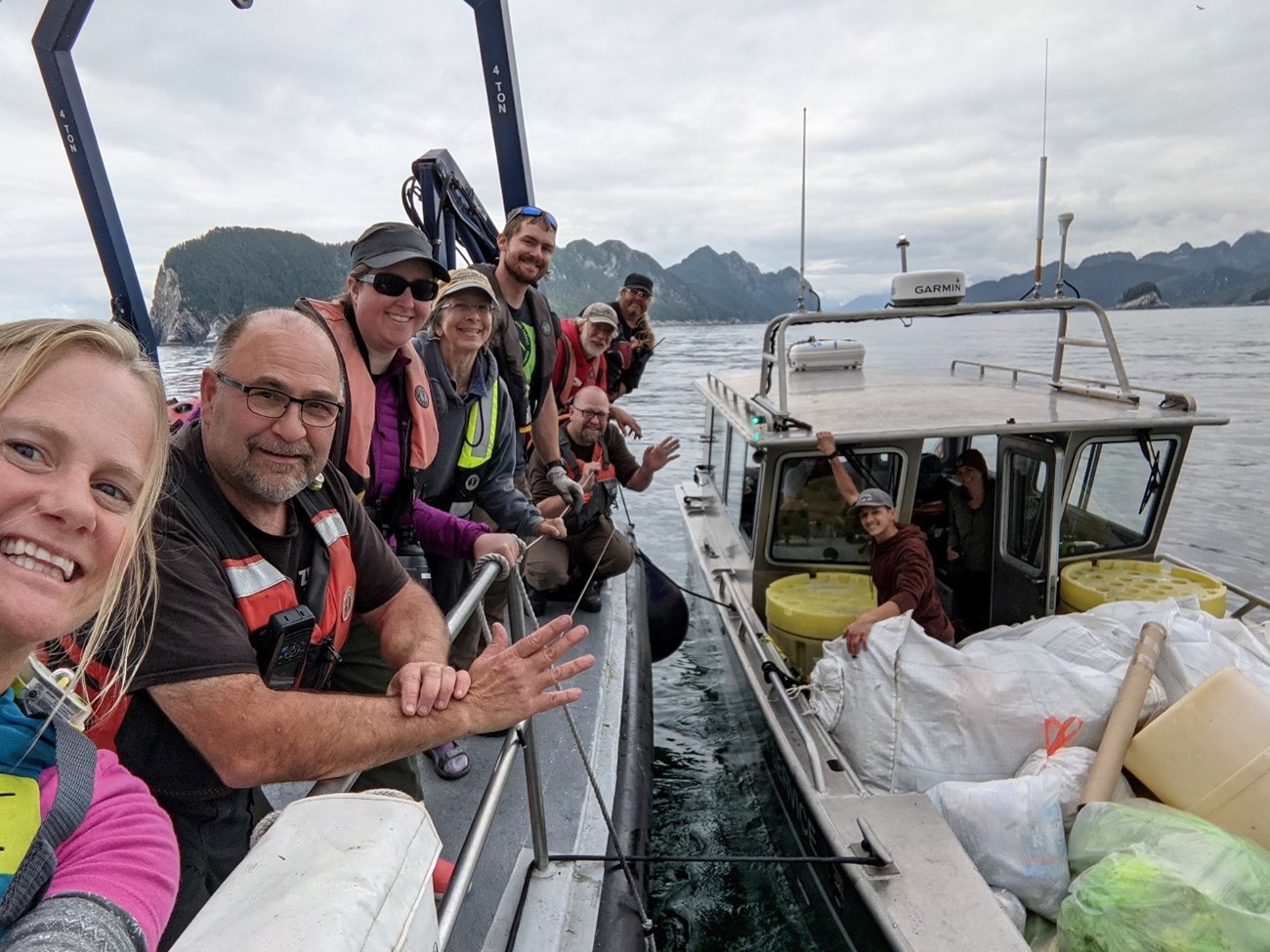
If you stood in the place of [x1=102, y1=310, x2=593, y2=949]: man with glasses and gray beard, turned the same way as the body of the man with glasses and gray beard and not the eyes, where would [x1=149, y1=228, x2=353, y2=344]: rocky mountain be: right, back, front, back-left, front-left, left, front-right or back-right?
back-left

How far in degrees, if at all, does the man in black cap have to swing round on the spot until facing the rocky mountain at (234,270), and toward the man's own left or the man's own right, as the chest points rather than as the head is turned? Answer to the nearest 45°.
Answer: approximately 180°

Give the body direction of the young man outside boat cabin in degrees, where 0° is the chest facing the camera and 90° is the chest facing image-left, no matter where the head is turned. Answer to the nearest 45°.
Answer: approximately 45°

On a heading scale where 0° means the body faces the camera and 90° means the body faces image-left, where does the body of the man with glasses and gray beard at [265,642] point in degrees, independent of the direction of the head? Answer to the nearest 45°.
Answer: approximately 315°

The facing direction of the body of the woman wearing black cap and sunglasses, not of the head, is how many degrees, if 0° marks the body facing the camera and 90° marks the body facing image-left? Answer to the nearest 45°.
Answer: approximately 315°

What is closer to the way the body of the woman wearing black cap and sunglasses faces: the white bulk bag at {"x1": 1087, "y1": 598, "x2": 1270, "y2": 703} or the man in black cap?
the white bulk bag

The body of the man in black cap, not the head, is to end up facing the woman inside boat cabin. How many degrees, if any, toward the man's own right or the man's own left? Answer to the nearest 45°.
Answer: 0° — they already face them

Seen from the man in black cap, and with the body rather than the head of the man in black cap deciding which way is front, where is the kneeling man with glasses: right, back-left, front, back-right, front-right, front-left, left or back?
front-right

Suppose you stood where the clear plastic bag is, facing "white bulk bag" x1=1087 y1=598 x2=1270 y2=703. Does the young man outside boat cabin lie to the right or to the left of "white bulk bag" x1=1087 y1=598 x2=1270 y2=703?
left
